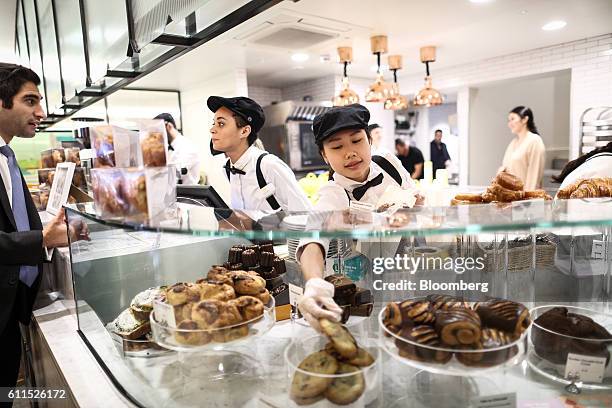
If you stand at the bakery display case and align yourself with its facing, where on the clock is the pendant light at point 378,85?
The pendant light is roughly at 6 o'clock from the bakery display case.

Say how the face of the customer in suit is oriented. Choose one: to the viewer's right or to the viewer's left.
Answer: to the viewer's right

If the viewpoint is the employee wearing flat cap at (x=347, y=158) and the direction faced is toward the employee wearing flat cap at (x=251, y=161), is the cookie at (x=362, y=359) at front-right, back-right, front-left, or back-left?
back-left

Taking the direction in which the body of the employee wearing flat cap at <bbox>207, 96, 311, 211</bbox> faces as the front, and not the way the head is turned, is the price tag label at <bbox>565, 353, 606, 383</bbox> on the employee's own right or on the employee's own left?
on the employee's own left

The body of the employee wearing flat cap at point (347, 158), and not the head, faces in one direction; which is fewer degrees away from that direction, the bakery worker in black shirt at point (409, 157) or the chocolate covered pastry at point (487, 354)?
the chocolate covered pastry

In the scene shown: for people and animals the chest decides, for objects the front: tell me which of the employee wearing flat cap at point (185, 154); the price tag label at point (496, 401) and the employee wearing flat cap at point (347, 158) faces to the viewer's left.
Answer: the employee wearing flat cap at point (185, 154)

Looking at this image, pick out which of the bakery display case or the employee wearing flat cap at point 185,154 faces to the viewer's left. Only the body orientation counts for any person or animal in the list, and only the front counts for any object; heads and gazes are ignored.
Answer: the employee wearing flat cap

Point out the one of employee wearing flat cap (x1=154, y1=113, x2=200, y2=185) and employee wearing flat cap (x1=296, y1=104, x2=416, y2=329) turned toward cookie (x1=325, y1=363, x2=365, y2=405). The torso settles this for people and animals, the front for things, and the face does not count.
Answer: employee wearing flat cap (x1=296, y1=104, x2=416, y2=329)

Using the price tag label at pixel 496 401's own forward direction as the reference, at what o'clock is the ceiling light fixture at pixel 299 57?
The ceiling light fixture is roughly at 5 o'clock from the price tag label.

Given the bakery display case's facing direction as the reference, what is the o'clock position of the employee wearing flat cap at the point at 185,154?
The employee wearing flat cap is roughly at 5 o'clock from the bakery display case.

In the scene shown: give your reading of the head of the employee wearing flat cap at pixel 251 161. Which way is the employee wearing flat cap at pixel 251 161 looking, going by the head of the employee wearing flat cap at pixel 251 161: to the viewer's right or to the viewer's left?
to the viewer's left

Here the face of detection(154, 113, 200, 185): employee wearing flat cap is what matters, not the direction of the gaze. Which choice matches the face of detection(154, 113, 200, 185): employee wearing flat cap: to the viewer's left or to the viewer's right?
to the viewer's left

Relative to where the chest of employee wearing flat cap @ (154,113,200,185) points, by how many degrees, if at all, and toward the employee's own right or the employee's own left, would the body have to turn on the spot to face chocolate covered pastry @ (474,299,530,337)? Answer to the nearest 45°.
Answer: approximately 90° to the employee's own left
